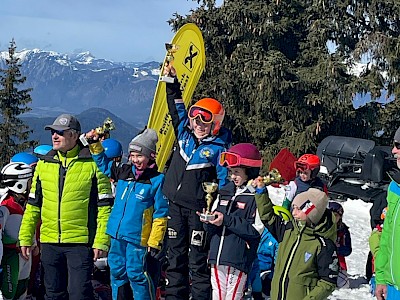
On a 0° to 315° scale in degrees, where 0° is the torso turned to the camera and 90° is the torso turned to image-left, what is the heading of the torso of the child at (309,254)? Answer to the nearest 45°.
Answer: approximately 45°

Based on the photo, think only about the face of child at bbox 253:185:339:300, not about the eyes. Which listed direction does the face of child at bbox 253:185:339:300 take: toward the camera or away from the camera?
toward the camera

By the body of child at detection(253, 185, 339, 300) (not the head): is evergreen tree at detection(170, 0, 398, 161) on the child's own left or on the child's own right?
on the child's own right

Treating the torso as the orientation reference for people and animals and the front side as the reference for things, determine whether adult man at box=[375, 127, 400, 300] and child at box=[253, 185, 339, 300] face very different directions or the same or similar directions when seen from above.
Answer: same or similar directions

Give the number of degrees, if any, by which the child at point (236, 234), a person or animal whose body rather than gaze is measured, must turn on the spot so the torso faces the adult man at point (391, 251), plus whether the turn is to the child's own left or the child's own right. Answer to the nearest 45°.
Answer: approximately 90° to the child's own left

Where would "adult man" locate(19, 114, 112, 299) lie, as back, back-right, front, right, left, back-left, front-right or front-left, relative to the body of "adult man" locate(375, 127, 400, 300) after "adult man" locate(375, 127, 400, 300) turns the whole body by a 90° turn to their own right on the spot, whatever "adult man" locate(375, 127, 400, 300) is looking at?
front-left

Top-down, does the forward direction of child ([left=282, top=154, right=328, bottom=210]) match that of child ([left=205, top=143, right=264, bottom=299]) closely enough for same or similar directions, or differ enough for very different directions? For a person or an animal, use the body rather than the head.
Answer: same or similar directions

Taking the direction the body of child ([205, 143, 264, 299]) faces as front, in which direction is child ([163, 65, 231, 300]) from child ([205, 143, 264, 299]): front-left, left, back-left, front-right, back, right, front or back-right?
right

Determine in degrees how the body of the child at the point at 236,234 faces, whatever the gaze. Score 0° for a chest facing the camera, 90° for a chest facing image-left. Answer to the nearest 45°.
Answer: approximately 45°

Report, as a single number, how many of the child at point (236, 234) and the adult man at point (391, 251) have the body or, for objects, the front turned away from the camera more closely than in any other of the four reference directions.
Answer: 0

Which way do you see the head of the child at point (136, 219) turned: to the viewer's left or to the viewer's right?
to the viewer's left

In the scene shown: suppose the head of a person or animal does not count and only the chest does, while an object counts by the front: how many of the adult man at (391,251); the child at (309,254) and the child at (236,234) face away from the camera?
0

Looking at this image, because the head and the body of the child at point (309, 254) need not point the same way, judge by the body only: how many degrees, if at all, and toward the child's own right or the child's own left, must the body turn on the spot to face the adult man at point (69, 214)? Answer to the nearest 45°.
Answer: approximately 45° to the child's own right

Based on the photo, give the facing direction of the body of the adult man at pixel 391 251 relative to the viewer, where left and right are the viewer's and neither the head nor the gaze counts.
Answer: facing the viewer and to the left of the viewer

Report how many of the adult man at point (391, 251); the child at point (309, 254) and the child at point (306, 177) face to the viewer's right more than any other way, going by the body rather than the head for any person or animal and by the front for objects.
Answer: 0
